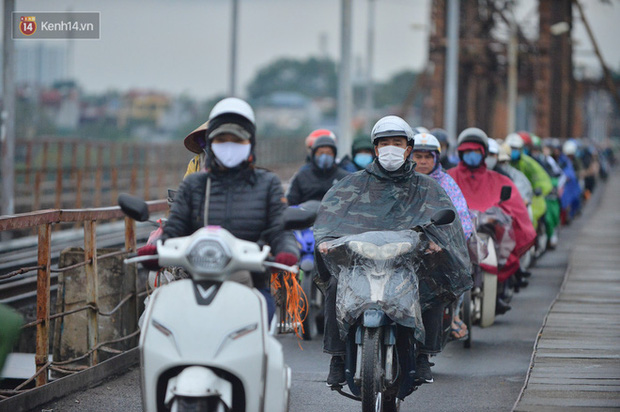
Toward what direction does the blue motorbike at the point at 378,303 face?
toward the camera

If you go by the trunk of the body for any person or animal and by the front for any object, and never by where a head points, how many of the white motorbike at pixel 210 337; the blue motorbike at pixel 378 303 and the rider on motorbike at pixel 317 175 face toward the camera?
3

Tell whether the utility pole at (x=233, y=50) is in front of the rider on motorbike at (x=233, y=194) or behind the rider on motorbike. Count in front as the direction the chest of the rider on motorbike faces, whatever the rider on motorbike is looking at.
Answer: behind

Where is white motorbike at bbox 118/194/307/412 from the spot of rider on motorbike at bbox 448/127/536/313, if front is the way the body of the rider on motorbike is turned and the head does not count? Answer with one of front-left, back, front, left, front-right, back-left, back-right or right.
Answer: front

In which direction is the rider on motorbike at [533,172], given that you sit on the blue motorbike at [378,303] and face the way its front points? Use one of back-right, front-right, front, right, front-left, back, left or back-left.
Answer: back

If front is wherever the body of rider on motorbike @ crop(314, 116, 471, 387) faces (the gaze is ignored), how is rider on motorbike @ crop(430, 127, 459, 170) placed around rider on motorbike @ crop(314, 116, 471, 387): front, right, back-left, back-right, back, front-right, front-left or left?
back

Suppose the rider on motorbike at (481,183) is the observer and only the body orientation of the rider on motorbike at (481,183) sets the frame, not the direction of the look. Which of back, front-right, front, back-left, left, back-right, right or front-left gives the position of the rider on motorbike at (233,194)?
front

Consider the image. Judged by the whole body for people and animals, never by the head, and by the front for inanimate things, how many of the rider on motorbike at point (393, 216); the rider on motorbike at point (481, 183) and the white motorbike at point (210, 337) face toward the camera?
3

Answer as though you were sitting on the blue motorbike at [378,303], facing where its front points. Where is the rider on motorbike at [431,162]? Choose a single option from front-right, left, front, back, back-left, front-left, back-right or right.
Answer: back

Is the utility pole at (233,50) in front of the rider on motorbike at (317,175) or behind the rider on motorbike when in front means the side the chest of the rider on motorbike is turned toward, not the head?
behind

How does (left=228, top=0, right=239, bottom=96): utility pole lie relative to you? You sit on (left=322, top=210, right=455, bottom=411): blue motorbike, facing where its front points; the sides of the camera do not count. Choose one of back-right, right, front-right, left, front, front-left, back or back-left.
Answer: back

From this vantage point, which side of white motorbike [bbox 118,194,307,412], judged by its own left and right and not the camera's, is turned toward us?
front

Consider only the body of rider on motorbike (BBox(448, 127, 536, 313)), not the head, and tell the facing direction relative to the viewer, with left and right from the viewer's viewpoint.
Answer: facing the viewer

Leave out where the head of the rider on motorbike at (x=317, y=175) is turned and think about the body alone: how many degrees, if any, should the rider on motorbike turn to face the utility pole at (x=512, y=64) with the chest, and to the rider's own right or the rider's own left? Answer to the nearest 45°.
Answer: approximately 180°
